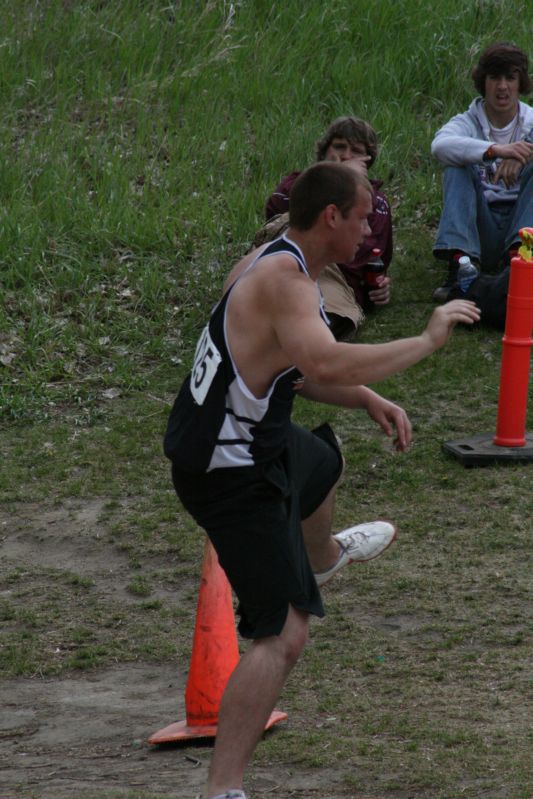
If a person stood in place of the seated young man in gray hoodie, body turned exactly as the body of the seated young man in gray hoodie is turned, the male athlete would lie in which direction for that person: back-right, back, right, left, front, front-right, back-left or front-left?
front

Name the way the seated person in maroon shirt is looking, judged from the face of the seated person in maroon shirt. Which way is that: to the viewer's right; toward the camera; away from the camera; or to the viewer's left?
toward the camera

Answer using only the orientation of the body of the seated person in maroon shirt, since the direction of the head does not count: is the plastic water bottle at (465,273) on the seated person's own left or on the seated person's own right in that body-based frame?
on the seated person's own left

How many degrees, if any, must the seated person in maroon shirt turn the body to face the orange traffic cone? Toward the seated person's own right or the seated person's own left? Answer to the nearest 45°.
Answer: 0° — they already face it

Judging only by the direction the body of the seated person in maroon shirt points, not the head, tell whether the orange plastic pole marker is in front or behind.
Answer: in front

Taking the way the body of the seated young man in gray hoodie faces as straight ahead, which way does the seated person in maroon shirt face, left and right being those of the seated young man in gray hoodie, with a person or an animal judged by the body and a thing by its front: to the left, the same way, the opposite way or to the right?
the same way

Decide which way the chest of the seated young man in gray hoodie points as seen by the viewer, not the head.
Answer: toward the camera

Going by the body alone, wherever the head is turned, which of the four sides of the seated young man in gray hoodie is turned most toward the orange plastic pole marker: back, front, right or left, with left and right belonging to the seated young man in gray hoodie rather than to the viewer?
front

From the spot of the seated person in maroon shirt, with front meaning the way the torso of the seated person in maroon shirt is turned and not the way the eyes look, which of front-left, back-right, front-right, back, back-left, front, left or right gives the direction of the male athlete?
front

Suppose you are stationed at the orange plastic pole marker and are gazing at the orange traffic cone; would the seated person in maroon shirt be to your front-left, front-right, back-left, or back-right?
back-right

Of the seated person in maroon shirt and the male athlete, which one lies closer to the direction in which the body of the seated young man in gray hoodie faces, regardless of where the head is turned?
the male athlete

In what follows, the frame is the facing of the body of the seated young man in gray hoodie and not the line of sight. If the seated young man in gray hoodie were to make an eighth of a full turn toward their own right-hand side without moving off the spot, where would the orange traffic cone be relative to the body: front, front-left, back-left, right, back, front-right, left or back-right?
front-left

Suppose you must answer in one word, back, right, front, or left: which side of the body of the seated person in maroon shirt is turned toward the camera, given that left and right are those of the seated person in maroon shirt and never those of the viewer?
front

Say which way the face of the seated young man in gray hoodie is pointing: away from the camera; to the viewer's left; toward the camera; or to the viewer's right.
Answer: toward the camera

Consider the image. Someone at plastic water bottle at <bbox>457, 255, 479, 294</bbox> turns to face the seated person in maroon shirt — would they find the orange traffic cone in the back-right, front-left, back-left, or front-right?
front-left

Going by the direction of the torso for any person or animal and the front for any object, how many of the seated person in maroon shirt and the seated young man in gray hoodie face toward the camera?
2
